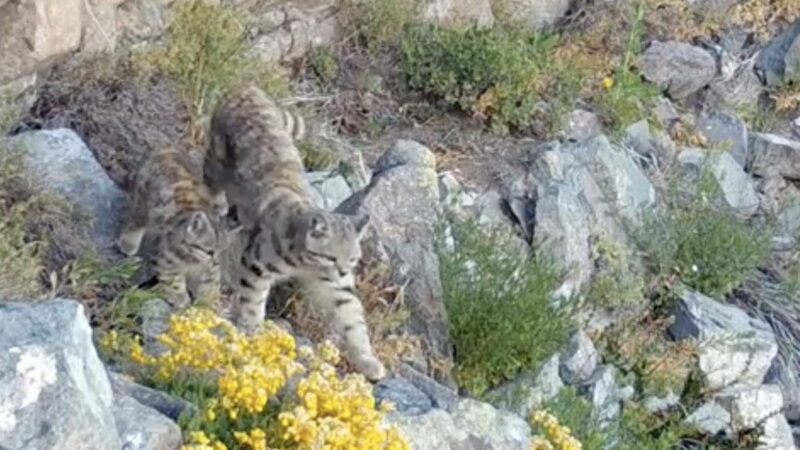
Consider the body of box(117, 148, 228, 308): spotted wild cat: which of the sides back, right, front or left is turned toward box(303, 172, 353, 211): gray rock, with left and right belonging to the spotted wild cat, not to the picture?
left

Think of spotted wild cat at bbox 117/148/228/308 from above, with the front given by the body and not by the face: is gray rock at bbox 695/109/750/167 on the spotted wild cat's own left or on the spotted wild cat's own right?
on the spotted wild cat's own left

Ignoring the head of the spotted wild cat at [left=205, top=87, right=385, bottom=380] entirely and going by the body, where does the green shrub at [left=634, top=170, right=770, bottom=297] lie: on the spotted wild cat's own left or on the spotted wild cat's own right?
on the spotted wild cat's own left

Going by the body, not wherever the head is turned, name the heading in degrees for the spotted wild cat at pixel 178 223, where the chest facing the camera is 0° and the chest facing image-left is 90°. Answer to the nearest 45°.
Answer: approximately 315°

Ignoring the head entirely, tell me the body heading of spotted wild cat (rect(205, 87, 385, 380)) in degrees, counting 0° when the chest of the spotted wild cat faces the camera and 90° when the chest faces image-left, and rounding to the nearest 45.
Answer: approximately 315°

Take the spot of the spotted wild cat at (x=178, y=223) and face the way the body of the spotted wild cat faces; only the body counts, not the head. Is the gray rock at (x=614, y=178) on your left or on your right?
on your left

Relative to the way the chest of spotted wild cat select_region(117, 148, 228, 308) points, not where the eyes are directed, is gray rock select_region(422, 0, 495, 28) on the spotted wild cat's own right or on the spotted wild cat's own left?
on the spotted wild cat's own left
